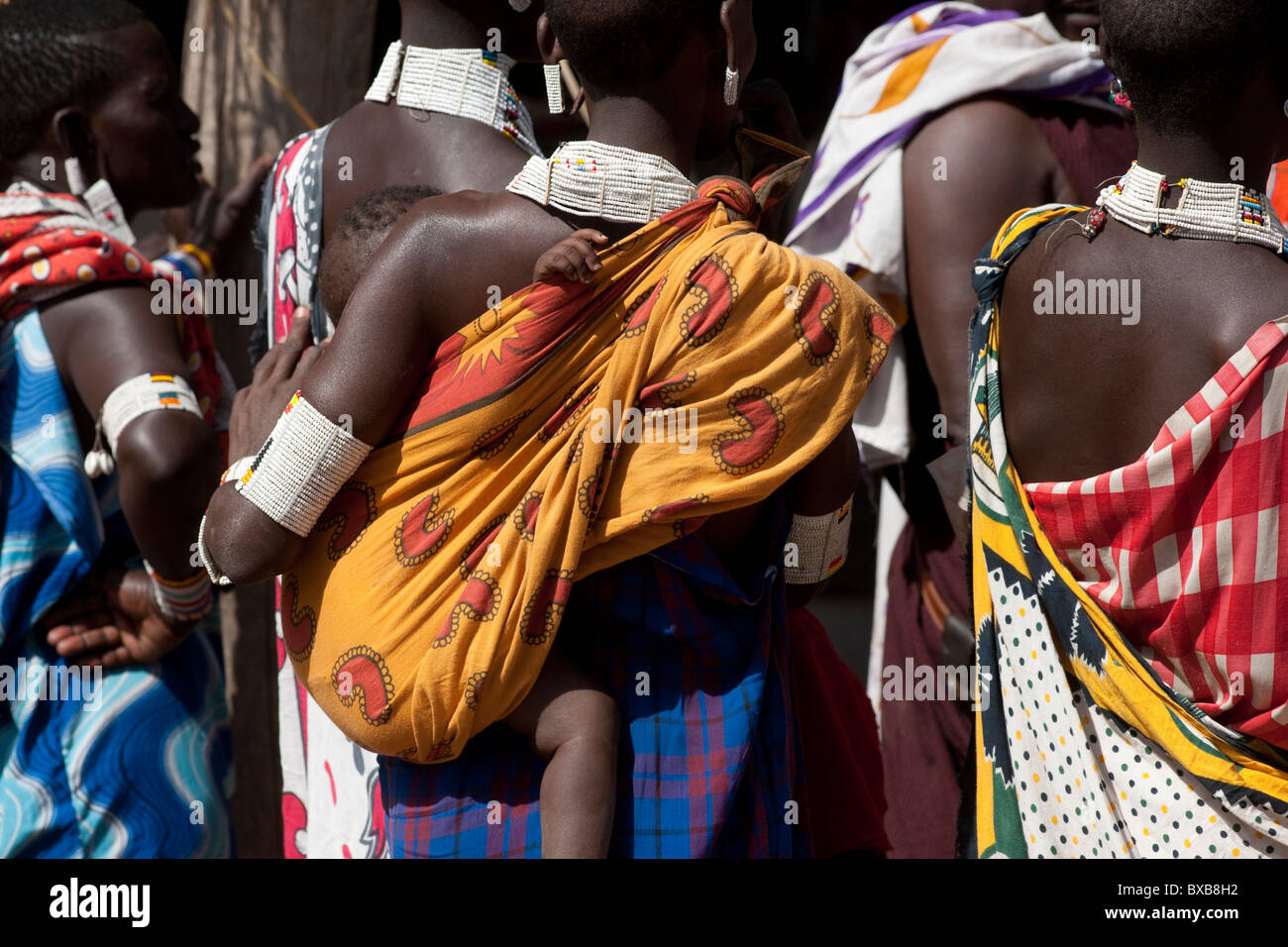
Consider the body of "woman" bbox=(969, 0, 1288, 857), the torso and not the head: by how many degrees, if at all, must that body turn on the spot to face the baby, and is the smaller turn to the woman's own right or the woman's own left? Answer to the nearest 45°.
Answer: approximately 135° to the woman's own left

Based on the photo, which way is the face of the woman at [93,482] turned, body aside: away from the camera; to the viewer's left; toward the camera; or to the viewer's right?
to the viewer's right

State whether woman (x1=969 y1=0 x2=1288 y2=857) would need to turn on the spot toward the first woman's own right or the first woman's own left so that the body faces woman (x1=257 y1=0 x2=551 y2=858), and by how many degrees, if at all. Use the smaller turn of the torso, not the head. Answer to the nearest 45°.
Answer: approximately 90° to the first woman's own left

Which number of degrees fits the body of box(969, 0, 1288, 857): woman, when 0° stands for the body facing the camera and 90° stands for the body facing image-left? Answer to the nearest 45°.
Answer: approximately 180°

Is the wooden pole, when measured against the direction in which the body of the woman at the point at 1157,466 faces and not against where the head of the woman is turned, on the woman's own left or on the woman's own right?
on the woman's own left

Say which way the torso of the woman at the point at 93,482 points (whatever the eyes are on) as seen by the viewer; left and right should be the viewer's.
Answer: facing away from the viewer and to the right of the viewer

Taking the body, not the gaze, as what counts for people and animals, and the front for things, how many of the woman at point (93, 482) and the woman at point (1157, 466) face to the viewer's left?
0
